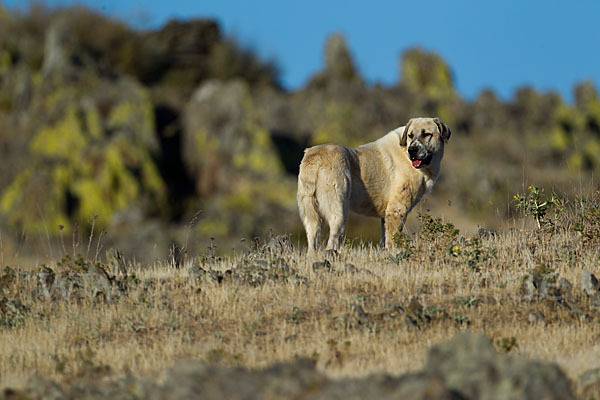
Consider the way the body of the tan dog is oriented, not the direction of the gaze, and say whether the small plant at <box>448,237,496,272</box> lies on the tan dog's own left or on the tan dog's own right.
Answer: on the tan dog's own right

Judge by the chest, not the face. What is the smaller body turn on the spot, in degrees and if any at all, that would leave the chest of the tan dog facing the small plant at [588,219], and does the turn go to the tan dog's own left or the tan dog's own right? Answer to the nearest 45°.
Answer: approximately 45° to the tan dog's own right

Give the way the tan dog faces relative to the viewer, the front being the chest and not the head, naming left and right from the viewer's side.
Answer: facing away from the viewer and to the right of the viewer

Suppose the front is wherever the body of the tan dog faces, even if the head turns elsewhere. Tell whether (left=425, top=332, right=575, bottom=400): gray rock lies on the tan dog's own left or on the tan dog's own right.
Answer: on the tan dog's own right
